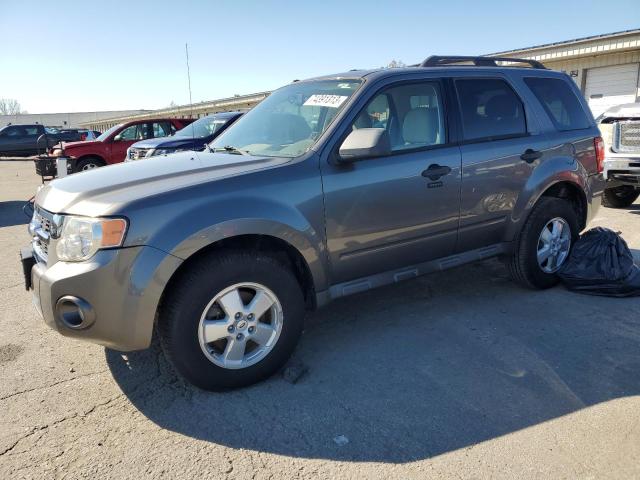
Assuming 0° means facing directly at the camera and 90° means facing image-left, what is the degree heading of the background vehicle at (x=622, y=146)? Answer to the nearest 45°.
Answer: approximately 0°

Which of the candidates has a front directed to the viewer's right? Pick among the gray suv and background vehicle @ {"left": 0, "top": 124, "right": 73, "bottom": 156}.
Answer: the background vehicle

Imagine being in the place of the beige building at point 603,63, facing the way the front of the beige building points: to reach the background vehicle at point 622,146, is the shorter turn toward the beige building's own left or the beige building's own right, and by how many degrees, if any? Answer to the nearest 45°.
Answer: approximately 45° to the beige building's own left

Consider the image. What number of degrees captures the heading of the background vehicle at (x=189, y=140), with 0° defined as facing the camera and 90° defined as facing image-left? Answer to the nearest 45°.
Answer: approximately 45°

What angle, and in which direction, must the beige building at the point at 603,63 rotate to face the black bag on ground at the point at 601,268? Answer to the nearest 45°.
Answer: approximately 45° to its left

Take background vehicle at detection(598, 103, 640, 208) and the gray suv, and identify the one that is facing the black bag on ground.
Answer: the background vehicle

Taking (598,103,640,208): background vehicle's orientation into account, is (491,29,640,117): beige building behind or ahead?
behind

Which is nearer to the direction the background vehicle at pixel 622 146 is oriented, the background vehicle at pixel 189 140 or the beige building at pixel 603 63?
the background vehicle

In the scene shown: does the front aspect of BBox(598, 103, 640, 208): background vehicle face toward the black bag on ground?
yes
